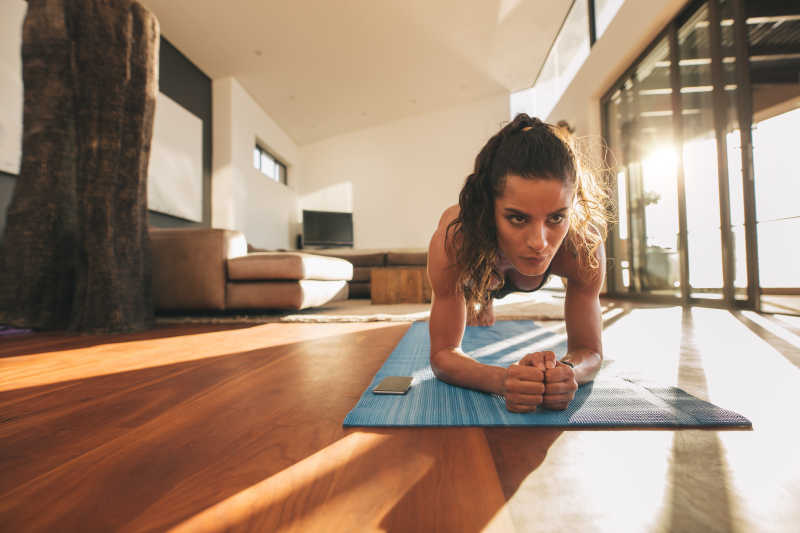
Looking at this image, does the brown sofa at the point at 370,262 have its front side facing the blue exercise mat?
yes

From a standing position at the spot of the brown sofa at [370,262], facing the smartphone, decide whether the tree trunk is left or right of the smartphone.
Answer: right

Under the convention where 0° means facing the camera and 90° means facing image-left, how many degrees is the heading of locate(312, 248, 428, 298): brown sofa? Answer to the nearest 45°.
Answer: approximately 0°

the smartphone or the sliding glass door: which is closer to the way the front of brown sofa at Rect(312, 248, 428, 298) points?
the smartphone

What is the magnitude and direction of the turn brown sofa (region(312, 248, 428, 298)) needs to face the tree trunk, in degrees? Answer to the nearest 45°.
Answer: approximately 45° to its right

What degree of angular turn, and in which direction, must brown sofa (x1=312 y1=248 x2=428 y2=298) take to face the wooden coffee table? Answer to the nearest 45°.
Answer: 0° — it already faces it

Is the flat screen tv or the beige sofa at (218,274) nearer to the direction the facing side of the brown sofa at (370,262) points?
the beige sofa

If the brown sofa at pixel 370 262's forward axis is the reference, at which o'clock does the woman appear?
The woman is roughly at 12 o'clock from the brown sofa.

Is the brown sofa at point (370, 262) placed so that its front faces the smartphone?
yes

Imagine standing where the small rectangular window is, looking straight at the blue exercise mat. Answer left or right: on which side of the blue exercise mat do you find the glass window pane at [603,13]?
left

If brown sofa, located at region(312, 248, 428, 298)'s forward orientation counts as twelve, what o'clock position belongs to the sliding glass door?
The sliding glass door is roughly at 10 o'clock from the brown sofa.

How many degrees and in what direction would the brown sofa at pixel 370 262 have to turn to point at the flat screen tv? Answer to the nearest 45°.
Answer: approximately 180°
